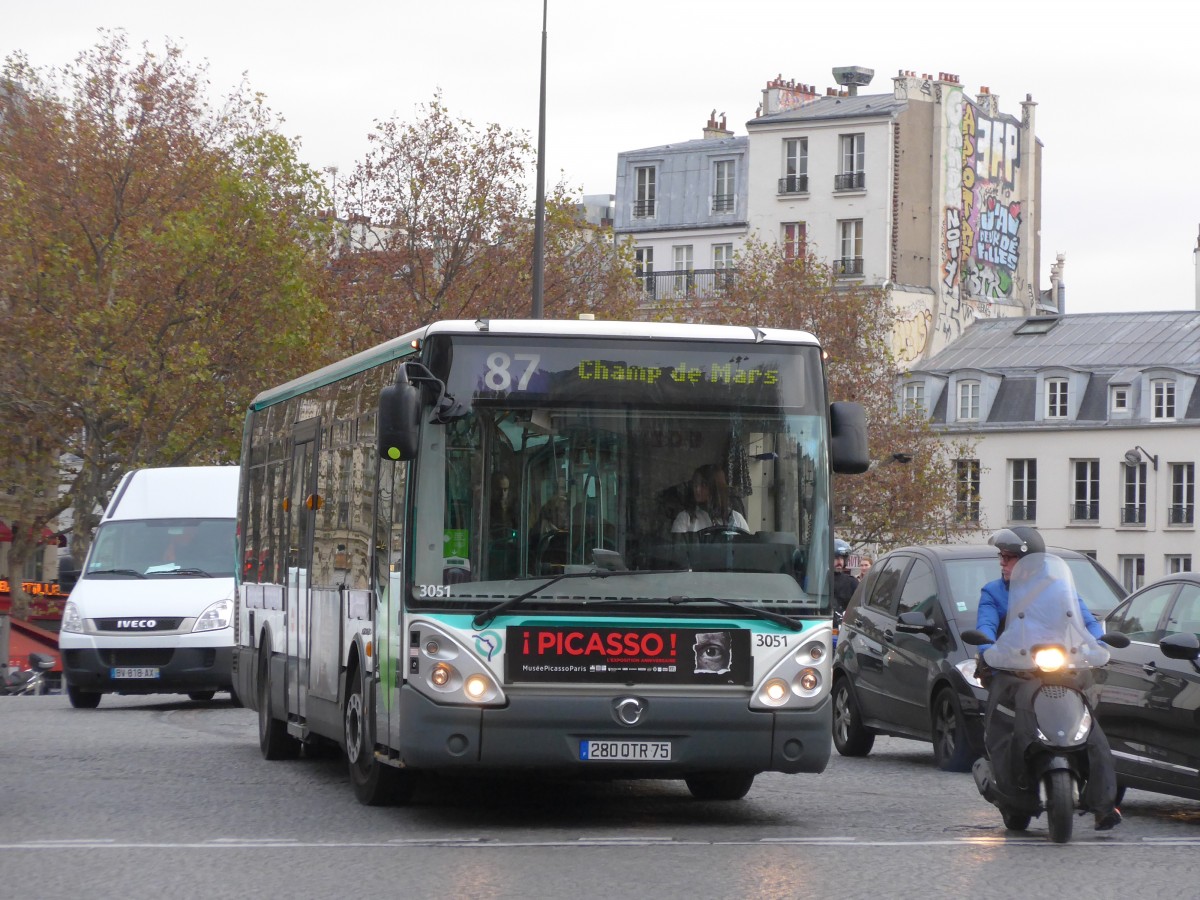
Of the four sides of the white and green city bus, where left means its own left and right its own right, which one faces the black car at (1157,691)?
left

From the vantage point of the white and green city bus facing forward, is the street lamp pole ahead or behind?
behind

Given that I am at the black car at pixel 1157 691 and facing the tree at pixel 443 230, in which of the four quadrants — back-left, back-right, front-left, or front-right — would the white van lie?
front-left

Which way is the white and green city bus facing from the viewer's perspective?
toward the camera

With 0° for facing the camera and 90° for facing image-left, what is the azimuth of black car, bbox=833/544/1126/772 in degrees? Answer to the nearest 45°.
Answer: approximately 315°

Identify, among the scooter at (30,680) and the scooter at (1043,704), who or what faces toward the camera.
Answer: the scooter at (1043,704)

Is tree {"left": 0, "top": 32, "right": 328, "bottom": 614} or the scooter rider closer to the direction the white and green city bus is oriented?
the scooter rider

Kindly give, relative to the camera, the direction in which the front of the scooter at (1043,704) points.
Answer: facing the viewer
